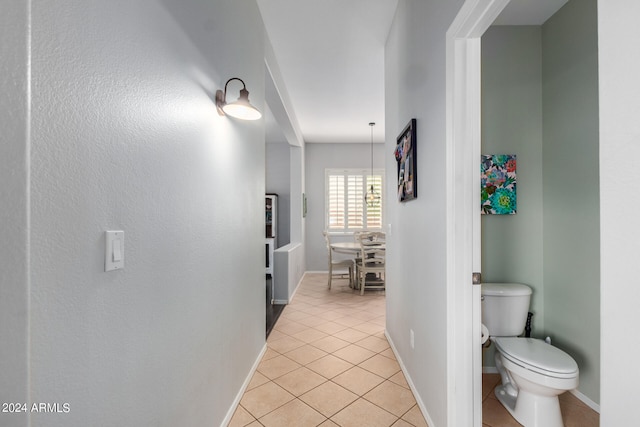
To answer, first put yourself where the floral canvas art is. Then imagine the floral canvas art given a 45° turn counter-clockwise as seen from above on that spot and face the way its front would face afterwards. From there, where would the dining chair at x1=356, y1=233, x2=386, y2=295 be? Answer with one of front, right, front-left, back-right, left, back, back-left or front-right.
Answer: back

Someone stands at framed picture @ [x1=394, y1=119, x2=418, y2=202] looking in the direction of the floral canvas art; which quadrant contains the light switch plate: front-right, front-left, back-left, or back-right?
back-right

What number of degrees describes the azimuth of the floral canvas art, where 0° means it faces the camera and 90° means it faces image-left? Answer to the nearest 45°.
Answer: approximately 0°

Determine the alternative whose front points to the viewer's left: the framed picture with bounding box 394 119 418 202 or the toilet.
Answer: the framed picture

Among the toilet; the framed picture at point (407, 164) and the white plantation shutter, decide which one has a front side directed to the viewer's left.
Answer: the framed picture

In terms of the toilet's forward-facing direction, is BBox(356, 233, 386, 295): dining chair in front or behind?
behind

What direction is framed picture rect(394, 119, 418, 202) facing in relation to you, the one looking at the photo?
facing to the left of the viewer

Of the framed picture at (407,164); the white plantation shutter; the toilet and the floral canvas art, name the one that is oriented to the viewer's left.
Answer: the framed picture

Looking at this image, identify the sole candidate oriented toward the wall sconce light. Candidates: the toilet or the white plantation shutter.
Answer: the white plantation shutter

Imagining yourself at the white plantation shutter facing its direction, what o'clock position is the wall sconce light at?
The wall sconce light is roughly at 12 o'clock from the white plantation shutter.

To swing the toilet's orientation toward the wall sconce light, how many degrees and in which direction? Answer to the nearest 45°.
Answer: approximately 90° to its right

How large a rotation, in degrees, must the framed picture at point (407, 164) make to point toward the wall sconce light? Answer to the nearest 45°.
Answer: approximately 45° to its left

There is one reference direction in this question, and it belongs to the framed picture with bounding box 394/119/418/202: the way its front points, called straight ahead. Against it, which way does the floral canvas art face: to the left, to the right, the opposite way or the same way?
to the left
